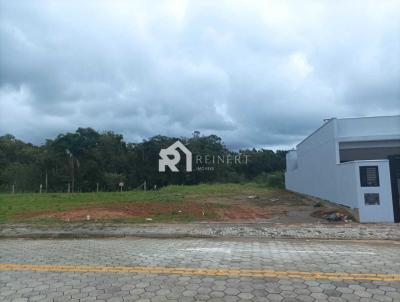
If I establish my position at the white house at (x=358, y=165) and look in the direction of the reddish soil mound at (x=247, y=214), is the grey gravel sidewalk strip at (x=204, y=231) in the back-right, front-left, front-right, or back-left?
front-left

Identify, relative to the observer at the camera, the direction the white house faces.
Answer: facing the viewer

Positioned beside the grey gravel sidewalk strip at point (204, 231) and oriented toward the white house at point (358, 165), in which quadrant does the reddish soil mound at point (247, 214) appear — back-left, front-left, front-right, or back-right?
front-left

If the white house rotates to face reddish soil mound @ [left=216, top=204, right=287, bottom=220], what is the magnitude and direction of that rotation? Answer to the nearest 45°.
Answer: approximately 45° to its right

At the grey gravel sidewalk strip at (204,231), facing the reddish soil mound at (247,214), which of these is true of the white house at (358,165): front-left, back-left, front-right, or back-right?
front-right
